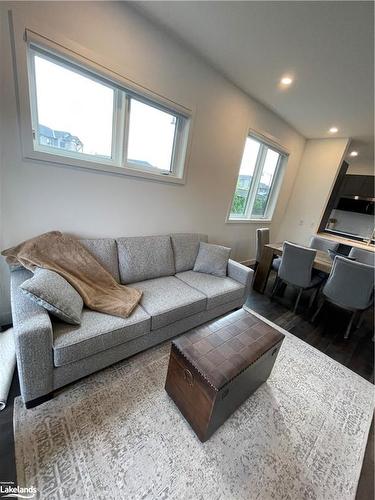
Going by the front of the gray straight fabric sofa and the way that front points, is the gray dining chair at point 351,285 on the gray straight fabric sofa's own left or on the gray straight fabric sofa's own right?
on the gray straight fabric sofa's own left

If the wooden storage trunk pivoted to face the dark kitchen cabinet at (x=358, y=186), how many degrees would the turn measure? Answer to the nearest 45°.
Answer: approximately 135° to its left

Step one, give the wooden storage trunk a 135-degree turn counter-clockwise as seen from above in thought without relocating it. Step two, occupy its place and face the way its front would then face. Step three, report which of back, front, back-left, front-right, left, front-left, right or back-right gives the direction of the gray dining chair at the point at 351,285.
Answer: front-right

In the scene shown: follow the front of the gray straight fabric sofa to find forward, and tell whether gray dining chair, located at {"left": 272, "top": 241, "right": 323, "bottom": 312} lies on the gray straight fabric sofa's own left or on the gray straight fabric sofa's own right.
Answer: on the gray straight fabric sofa's own left

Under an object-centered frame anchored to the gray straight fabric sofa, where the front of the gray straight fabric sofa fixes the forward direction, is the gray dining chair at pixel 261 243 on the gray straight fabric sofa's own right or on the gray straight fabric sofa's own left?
on the gray straight fabric sofa's own left

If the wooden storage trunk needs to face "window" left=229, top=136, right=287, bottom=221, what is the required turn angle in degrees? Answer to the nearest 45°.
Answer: approximately 135° to its left

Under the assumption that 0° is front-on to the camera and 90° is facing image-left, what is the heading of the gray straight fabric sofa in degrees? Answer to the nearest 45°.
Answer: approximately 315°
